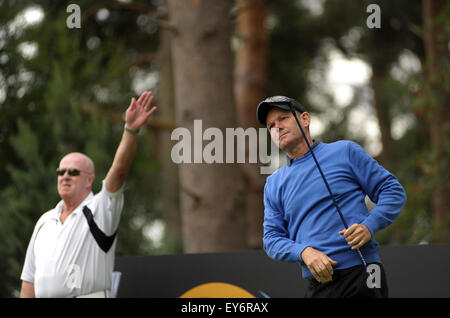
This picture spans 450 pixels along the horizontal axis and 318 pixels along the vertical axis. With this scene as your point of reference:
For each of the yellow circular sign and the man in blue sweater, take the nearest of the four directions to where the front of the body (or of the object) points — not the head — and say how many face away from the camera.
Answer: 0

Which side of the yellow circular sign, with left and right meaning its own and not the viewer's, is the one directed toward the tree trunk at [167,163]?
back

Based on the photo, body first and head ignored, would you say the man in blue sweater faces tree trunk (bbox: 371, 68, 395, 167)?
no

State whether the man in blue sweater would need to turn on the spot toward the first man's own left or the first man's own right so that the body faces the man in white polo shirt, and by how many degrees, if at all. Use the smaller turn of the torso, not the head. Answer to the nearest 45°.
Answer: approximately 90° to the first man's own right

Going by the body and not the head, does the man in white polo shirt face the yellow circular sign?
no

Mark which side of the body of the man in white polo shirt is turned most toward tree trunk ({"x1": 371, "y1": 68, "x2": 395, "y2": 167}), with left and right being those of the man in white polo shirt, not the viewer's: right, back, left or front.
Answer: back

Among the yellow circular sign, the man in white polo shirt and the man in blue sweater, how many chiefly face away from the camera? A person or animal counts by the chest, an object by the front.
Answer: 0

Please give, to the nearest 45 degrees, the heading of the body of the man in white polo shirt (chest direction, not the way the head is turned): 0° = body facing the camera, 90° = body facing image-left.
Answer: approximately 45°

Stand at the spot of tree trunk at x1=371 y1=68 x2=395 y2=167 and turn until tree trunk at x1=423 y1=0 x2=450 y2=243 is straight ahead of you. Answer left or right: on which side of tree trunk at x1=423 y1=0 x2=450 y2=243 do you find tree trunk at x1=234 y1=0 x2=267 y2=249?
right

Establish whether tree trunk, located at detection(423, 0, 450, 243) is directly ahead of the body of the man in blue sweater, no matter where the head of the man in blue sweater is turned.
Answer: no

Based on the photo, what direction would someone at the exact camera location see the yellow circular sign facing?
facing the viewer

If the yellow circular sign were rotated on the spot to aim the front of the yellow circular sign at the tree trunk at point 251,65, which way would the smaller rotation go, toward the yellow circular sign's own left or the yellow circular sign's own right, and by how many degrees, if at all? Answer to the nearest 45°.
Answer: approximately 180°

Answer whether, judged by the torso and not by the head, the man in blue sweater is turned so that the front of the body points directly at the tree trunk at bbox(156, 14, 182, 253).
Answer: no

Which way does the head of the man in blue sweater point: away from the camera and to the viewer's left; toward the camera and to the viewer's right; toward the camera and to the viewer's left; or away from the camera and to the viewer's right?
toward the camera and to the viewer's left

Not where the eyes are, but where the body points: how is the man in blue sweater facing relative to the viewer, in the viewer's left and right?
facing the viewer and to the left of the viewer
